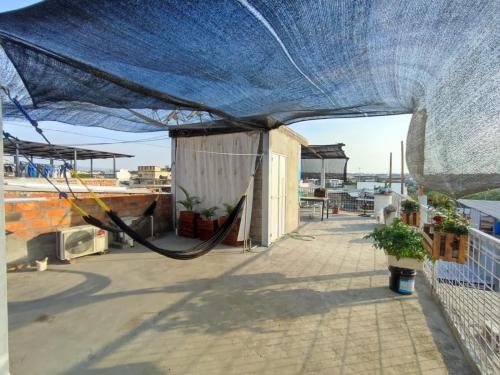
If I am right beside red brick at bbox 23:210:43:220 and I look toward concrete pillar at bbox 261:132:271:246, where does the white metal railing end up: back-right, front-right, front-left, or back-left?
front-right

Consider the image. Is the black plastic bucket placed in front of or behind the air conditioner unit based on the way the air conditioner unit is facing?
in front

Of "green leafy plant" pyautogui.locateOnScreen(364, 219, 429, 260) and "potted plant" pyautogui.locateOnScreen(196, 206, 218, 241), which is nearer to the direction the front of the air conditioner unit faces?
the green leafy plant

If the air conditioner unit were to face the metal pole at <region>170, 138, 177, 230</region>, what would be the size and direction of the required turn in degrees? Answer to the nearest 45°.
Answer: approximately 90° to its left

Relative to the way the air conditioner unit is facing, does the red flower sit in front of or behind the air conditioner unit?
in front

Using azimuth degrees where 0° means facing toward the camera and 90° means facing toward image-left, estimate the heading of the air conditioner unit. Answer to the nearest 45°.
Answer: approximately 315°

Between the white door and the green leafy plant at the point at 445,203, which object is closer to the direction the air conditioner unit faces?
the green leafy plant
